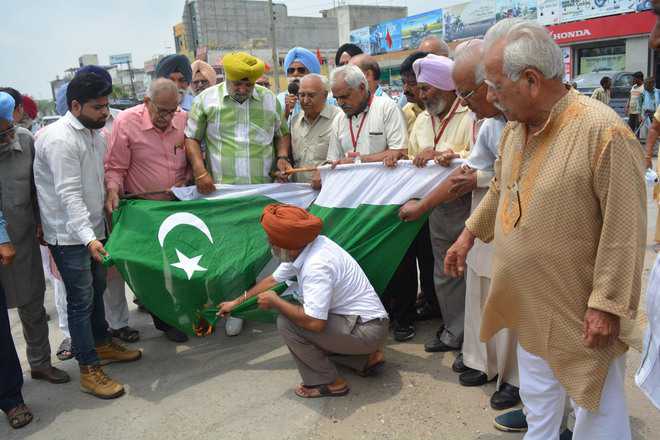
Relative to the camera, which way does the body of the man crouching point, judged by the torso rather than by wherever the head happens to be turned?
to the viewer's left

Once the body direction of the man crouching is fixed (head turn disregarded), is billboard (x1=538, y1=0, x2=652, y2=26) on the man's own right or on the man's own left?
on the man's own right

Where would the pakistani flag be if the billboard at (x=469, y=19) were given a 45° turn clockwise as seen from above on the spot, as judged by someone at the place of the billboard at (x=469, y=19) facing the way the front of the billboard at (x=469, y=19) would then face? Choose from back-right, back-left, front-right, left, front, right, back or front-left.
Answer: left

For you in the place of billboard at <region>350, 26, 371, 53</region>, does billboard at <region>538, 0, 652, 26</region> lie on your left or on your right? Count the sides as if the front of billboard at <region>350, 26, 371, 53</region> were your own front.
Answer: on your left

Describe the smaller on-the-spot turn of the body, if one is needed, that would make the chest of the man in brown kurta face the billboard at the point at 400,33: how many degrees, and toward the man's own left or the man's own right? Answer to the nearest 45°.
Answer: approximately 135° to the man's own right

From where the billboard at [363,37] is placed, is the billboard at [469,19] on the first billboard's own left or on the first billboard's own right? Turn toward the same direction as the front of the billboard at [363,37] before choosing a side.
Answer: on the first billboard's own left

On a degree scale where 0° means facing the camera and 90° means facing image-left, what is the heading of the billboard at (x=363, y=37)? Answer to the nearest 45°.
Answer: approximately 45°

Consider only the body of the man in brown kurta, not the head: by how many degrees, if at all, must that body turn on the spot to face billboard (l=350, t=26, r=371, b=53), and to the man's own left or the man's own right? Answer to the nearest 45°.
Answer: approximately 135° to the man's own right

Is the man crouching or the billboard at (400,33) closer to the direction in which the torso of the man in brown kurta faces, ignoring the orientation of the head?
the man crouching

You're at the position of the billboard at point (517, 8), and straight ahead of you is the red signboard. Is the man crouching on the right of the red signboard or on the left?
right

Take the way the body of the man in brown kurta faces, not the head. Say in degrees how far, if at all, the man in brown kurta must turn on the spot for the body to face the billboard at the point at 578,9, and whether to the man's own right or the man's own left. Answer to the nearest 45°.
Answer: approximately 135° to the man's own right

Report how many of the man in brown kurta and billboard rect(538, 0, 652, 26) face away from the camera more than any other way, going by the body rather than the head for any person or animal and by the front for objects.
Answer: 0

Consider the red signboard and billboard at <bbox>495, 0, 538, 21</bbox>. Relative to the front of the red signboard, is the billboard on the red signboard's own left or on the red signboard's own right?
on the red signboard's own right

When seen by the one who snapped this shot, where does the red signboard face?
facing the viewer and to the left of the viewer

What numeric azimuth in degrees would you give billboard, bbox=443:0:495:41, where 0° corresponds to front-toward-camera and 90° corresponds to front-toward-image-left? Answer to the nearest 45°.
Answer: approximately 45°

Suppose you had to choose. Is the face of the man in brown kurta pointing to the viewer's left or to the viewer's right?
to the viewer's left

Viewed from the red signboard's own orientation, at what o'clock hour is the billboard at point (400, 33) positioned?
The billboard is roughly at 3 o'clock from the red signboard.
